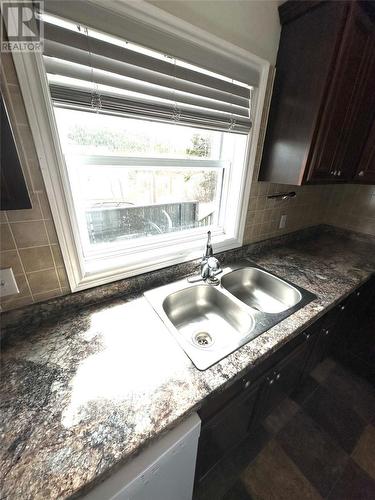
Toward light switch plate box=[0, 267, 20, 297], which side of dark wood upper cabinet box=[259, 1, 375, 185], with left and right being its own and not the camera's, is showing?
right

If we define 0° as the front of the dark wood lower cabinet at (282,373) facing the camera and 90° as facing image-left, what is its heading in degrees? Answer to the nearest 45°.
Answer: approximately 315°

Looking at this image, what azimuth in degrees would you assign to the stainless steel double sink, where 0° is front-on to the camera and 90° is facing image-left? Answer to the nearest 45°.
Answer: approximately 315°

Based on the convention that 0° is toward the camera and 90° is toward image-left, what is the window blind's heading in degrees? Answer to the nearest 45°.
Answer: approximately 315°

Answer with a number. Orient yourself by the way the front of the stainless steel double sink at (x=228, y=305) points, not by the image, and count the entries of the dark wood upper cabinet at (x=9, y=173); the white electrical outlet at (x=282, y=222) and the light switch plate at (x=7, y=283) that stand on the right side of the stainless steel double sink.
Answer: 2

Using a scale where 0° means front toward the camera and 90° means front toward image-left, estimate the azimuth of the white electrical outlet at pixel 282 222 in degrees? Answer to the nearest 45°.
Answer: approximately 315°

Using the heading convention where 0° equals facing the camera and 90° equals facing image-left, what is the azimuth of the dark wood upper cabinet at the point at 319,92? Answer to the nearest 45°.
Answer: approximately 315°
